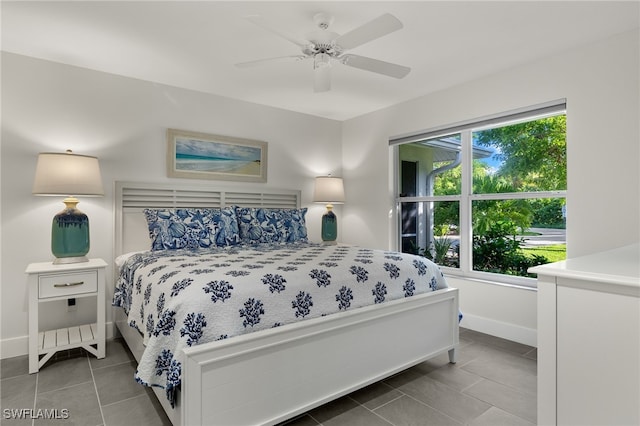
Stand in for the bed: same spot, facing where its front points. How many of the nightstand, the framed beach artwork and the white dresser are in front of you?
1

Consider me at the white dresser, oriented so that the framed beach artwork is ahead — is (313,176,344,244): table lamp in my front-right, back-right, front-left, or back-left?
front-right

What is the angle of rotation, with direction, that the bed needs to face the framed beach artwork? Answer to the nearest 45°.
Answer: approximately 135° to its left

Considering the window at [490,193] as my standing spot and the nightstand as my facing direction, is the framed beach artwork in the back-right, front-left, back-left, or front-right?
front-right

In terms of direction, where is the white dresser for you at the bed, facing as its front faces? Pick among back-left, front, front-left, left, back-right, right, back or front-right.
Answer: front

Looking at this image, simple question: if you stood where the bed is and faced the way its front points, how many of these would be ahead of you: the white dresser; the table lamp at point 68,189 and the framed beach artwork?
1

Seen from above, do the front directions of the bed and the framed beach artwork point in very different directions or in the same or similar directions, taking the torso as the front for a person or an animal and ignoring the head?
same or similar directions

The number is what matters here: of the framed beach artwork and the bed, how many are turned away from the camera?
0

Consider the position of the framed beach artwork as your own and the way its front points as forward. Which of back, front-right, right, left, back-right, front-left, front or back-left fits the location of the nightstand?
right

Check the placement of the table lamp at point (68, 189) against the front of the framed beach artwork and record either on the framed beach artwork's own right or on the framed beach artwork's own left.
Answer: on the framed beach artwork's own right

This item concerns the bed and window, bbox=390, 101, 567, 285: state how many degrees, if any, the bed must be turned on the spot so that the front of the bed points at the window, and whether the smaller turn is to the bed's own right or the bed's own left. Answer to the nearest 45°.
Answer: approximately 90° to the bed's own left

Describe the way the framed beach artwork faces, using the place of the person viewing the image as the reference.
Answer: facing the viewer and to the right of the viewer
